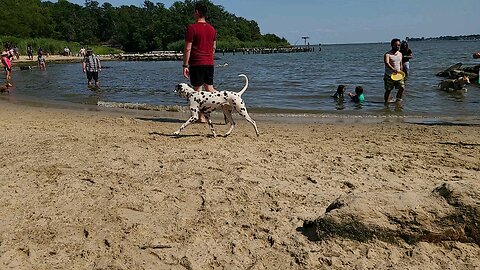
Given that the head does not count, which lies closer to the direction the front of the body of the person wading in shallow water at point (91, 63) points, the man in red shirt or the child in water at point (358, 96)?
the man in red shirt

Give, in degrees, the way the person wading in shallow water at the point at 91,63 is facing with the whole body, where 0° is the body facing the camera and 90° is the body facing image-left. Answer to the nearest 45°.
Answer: approximately 0°

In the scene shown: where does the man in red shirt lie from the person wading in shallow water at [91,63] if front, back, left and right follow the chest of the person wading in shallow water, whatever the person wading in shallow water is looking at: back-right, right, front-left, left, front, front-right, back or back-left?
front

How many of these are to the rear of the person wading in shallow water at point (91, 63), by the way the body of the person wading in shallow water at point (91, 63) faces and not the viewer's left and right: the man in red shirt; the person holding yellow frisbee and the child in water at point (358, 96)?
0

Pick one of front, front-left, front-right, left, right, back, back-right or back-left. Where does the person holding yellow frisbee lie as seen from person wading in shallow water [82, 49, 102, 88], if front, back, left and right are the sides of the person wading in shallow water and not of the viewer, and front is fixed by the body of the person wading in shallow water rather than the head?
front-left

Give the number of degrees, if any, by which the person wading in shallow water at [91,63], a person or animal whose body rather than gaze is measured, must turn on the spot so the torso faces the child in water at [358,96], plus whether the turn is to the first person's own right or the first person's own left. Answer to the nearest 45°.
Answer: approximately 45° to the first person's own left
